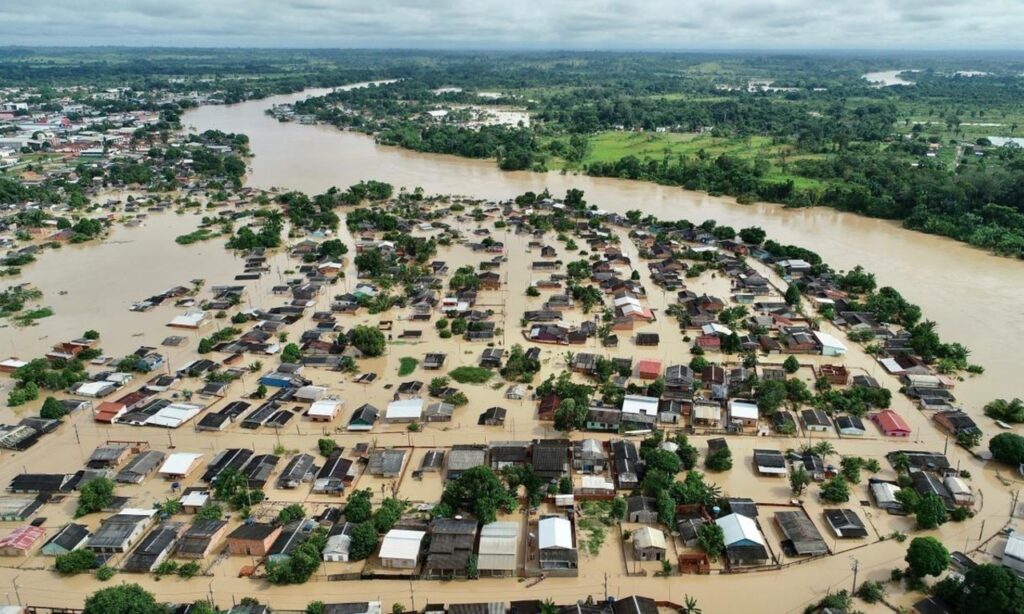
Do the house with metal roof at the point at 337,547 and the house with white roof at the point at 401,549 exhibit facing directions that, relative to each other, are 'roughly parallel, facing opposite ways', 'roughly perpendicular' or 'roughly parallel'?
roughly parallel

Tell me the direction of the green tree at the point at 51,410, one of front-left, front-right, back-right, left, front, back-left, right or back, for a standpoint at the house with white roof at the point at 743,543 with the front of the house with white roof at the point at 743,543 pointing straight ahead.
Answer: right

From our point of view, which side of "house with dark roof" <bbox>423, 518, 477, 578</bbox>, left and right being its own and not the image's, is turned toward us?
front

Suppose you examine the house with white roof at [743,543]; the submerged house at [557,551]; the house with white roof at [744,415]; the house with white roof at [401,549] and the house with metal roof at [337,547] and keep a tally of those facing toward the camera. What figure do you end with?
5

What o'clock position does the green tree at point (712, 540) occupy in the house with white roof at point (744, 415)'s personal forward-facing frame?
The green tree is roughly at 12 o'clock from the house with white roof.

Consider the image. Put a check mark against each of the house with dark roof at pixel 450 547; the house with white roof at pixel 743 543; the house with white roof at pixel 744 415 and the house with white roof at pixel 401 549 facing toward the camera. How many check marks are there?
4

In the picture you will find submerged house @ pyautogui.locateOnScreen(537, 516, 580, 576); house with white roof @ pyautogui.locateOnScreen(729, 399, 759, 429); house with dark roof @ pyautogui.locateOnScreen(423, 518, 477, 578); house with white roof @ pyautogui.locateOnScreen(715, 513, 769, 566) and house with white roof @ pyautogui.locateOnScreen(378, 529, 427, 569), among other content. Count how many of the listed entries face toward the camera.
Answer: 5

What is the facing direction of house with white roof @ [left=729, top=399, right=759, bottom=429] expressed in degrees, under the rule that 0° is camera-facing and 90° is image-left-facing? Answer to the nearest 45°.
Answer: approximately 0°

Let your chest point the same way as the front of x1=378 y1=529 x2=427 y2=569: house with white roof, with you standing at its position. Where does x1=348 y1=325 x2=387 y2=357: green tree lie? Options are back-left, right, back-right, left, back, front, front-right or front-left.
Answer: back

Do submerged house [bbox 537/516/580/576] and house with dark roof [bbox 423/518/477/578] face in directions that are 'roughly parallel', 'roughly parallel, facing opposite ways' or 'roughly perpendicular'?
roughly parallel

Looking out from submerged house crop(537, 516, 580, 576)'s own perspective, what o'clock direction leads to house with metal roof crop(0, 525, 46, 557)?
The house with metal roof is roughly at 3 o'clock from the submerged house.

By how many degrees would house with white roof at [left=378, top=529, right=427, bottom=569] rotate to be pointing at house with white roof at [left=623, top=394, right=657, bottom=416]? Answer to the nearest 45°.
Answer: approximately 135° to its left

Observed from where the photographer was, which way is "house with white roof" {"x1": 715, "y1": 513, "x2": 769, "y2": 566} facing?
facing the viewer

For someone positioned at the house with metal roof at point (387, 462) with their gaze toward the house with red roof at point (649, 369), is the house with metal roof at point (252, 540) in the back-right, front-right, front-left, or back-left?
back-right

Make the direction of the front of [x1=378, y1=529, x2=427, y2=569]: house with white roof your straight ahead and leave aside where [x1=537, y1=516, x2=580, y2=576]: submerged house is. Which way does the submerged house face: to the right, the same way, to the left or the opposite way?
the same way

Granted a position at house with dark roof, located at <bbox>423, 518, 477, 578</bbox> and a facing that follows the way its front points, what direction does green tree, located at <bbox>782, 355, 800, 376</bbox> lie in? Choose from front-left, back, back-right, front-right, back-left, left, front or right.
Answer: back-left

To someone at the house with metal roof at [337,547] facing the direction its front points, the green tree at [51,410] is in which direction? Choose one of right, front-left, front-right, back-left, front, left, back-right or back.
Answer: back-right

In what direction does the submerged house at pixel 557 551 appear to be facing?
toward the camera
